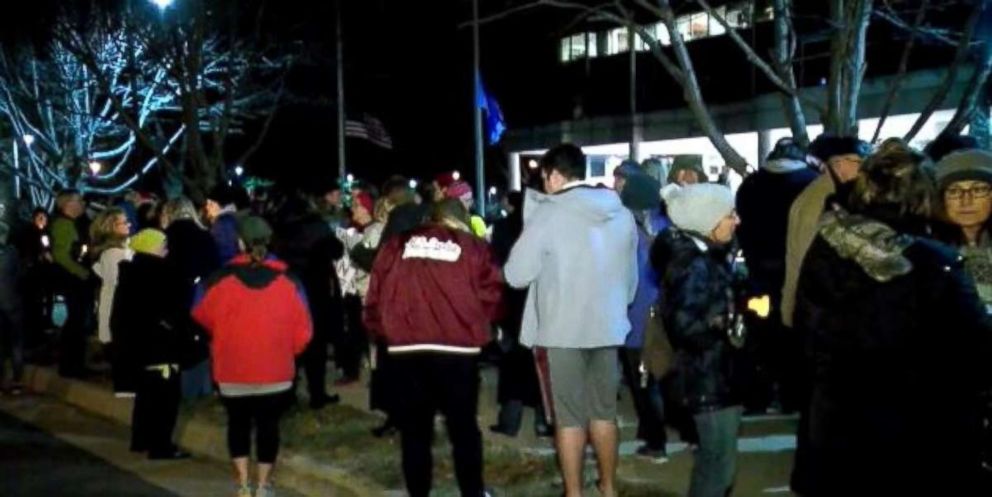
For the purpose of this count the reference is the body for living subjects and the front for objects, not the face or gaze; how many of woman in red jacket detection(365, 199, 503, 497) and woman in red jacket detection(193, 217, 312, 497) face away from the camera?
2

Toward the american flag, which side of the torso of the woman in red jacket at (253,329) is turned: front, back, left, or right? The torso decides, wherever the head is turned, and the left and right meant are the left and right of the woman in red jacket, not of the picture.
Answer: front

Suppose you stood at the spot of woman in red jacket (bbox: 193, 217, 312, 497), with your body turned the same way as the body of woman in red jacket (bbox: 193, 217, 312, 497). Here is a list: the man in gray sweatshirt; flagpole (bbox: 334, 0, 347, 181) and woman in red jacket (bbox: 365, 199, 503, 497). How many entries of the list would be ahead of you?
1

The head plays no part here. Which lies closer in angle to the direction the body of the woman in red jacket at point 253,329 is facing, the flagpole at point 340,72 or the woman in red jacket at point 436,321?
the flagpole

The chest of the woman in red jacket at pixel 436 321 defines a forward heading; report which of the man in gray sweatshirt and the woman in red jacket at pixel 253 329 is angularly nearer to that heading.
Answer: the woman in red jacket

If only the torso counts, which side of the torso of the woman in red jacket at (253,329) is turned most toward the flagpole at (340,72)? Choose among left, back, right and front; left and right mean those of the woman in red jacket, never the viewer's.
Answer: front

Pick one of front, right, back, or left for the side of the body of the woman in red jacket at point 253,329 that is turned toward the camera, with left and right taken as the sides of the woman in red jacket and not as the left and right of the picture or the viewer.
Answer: back

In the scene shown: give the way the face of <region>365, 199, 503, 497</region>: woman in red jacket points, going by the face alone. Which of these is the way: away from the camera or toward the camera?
away from the camera

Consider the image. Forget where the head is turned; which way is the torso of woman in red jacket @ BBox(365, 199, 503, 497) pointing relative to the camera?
away from the camera

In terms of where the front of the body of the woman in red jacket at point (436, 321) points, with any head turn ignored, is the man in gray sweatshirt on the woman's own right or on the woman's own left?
on the woman's own right

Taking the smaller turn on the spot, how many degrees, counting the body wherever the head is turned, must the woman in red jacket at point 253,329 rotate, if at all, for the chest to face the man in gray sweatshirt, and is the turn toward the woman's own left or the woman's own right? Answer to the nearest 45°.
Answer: approximately 135° to the woman's own right

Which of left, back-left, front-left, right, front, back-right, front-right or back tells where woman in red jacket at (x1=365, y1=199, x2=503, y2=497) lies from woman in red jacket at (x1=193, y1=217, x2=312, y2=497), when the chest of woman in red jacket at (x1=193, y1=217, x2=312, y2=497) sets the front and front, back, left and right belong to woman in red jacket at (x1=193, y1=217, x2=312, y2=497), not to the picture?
back-right
